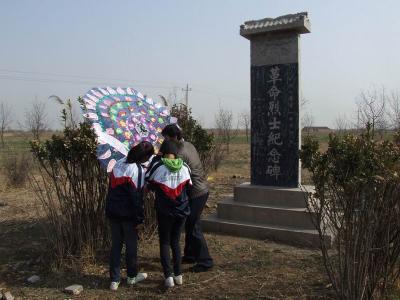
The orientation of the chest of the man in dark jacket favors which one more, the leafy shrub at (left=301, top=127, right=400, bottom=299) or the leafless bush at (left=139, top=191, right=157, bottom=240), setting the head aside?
the leafless bush

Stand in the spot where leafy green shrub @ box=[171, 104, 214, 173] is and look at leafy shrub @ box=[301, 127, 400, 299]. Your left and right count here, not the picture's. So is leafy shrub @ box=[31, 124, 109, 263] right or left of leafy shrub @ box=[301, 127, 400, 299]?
right

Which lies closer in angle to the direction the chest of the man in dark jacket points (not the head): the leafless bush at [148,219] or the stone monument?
the leafless bush
